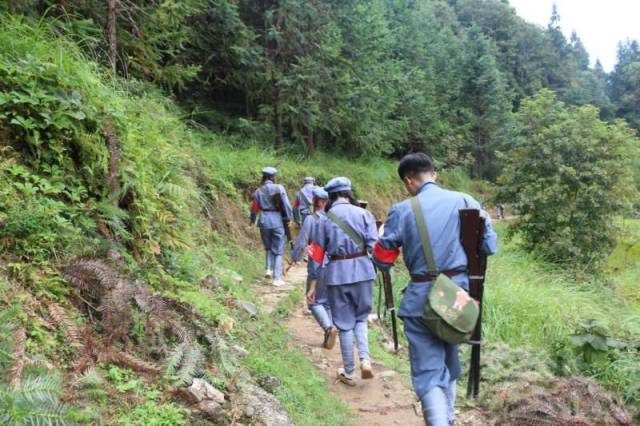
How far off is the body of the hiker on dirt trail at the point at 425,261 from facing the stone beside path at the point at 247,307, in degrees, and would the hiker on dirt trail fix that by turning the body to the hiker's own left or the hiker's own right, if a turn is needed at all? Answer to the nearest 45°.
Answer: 0° — they already face it

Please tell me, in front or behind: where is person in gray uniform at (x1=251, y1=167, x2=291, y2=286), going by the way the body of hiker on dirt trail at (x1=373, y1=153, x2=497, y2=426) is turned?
in front

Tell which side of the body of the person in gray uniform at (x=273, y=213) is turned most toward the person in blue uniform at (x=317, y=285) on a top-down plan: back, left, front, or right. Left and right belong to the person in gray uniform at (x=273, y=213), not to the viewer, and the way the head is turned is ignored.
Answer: back

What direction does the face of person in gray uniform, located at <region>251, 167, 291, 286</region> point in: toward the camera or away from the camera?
away from the camera

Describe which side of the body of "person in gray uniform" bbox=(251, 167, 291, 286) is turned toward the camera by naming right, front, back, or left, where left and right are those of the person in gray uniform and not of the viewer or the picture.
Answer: back

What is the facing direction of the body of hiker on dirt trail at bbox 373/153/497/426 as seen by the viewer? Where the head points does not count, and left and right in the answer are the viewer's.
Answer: facing away from the viewer and to the left of the viewer

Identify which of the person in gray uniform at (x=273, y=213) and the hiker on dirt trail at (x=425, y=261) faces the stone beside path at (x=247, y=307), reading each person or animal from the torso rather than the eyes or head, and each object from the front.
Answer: the hiker on dirt trail

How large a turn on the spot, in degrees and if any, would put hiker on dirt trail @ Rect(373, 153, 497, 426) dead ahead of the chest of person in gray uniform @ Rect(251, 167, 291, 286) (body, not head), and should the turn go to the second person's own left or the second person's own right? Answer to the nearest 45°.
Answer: approximately 180°

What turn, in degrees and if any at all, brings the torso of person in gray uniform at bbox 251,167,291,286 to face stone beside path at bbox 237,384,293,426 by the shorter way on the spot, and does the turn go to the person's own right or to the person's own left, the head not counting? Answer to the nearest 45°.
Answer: approximately 180°

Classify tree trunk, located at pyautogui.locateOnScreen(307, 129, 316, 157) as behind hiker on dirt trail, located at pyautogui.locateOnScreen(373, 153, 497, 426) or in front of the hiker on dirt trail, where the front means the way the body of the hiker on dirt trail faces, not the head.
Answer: in front

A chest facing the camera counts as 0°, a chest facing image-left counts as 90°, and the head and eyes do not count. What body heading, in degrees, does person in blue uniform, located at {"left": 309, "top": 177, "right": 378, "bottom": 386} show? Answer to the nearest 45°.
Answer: approximately 180°

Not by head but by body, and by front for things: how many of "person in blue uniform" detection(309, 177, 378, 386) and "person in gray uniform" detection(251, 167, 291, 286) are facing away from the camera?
2

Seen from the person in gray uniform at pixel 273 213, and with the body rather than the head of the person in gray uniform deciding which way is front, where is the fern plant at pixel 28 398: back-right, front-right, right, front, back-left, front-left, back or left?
back

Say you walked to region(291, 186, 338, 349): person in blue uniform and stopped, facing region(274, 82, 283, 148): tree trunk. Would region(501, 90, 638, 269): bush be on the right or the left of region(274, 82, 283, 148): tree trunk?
right
